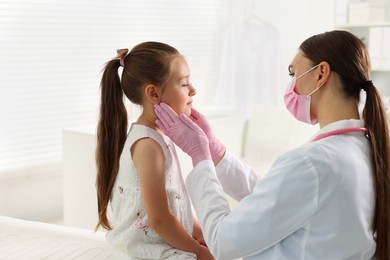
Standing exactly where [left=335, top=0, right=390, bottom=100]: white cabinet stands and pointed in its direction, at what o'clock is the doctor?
The doctor is roughly at 12 o'clock from the white cabinet.

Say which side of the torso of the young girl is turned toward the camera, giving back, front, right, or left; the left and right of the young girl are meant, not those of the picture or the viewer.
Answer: right

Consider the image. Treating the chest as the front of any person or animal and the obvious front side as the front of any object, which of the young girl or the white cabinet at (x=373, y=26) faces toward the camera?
the white cabinet

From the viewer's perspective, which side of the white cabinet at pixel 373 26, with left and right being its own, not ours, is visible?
front

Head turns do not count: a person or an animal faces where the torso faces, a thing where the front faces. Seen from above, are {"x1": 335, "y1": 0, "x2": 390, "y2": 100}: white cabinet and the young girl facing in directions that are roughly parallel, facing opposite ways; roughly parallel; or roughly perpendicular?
roughly perpendicular

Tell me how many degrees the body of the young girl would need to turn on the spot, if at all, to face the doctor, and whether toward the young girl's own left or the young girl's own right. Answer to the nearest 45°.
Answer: approximately 45° to the young girl's own right

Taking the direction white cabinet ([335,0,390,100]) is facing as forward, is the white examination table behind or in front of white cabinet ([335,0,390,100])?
in front

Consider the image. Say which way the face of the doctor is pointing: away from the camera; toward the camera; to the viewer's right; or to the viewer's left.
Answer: to the viewer's left

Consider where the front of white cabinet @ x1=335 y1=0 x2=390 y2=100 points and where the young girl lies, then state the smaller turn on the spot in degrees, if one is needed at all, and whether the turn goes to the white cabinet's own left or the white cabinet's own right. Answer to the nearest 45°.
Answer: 0° — it already faces them

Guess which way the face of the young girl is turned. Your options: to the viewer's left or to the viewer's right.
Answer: to the viewer's right

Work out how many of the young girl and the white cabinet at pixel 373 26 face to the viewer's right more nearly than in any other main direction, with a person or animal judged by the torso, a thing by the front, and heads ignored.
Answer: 1

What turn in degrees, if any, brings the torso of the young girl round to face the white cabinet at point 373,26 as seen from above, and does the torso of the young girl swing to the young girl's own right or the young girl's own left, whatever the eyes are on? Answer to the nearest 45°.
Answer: approximately 45° to the young girl's own left
